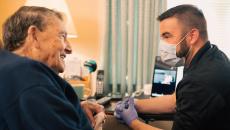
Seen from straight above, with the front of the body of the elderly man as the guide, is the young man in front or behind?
in front

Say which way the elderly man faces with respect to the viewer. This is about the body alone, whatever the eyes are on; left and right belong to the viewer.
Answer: facing to the right of the viewer

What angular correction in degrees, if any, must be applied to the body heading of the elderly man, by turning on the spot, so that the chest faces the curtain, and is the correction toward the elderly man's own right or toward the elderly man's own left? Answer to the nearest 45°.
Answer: approximately 45° to the elderly man's own left

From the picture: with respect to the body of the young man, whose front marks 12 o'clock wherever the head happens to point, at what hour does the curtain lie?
The curtain is roughly at 2 o'clock from the young man.

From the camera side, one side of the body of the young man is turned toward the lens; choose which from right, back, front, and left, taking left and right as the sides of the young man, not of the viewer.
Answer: left

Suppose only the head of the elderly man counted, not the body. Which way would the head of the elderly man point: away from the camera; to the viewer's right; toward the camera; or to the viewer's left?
to the viewer's right

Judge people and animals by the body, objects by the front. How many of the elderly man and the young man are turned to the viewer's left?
1
